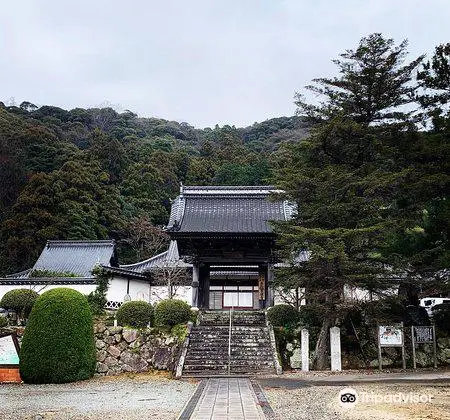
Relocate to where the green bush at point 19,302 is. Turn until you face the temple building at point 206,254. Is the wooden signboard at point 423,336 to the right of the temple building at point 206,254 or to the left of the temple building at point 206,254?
right

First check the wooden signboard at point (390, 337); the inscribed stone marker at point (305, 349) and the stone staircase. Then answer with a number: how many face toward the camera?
3

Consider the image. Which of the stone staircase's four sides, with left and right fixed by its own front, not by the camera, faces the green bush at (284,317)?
left

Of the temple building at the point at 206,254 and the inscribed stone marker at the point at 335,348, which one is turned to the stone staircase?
the temple building

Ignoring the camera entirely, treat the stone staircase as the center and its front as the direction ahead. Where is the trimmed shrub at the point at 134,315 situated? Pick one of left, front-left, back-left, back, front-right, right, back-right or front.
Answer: right

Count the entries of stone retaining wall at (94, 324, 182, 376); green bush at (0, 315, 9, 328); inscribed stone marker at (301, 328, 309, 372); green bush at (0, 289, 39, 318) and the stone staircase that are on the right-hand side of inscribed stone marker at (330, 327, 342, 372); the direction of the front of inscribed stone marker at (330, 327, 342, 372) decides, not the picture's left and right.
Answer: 5

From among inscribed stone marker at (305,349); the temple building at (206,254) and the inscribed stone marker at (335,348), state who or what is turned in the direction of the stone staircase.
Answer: the temple building

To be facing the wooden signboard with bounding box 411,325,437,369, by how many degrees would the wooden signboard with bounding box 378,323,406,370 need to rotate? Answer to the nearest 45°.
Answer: approximately 135° to its left

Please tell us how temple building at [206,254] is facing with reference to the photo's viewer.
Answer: facing the viewer

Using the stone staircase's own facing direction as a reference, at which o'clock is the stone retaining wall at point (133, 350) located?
The stone retaining wall is roughly at 3 o'clock from the stone staircase.

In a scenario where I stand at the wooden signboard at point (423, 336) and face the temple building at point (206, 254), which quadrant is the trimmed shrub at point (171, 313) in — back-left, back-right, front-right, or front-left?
front-left

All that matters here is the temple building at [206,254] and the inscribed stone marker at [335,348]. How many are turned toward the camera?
2

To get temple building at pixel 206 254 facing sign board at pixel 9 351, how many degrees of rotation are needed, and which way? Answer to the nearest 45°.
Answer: approximately 45° to its right

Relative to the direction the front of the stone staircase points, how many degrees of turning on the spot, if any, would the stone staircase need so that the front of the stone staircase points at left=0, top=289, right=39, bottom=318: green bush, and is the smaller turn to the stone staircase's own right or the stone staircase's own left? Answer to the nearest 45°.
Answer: approximately 90° to the stone staircase's own right

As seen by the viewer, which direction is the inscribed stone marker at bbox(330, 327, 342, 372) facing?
toward the camera

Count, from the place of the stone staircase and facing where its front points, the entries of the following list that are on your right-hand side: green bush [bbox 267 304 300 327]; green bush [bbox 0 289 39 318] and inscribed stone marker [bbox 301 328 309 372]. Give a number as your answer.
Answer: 1

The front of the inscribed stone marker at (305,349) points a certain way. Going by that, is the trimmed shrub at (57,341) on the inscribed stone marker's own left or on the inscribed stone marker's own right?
on the inscribed stone marker's own right

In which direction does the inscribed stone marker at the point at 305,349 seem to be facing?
toward the camera
